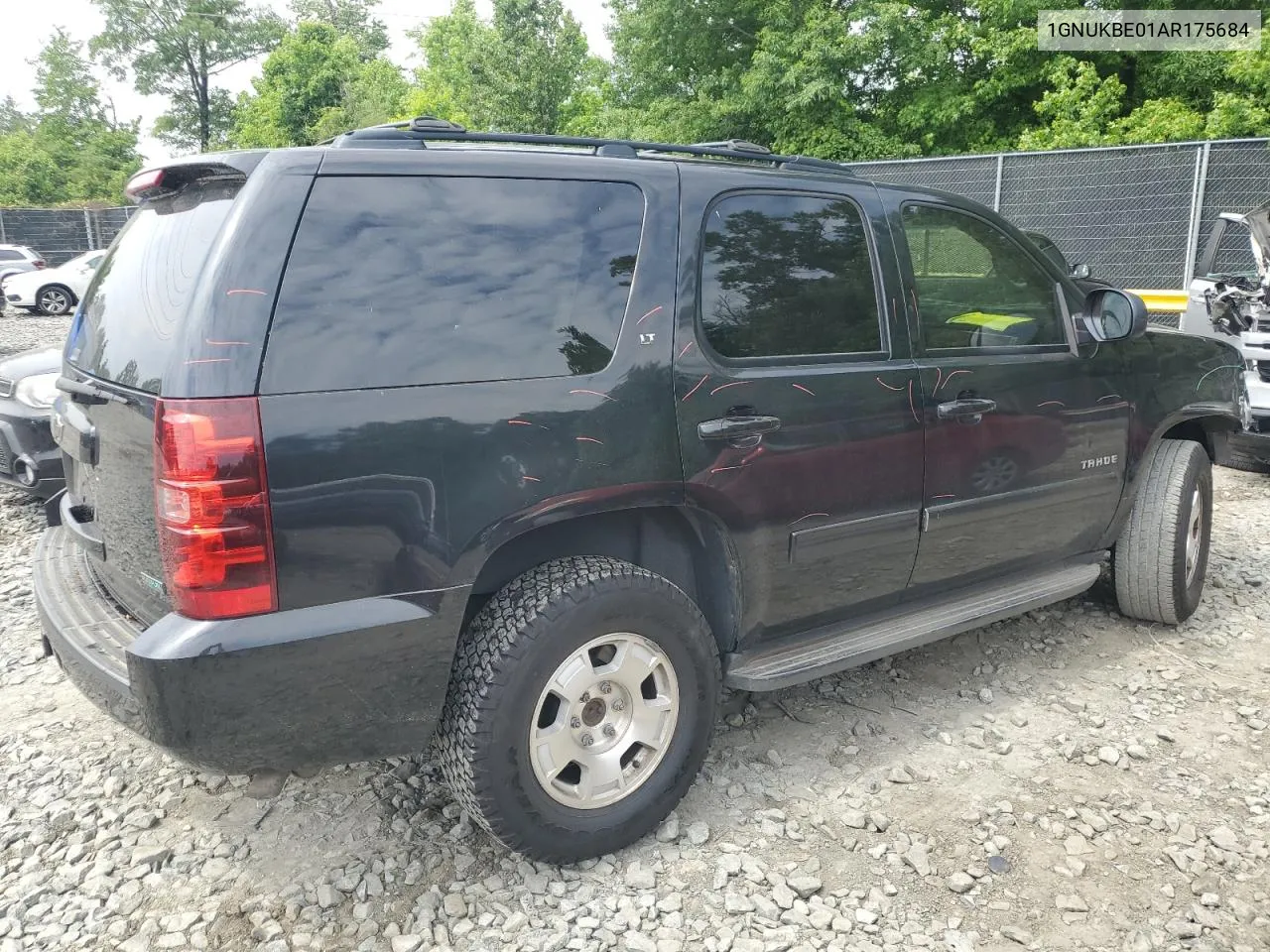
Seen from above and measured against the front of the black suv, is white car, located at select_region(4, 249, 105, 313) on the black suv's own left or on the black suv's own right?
on the black suv's own left

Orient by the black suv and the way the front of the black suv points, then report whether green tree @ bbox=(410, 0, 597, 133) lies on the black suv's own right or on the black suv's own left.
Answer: on the black suv's own left

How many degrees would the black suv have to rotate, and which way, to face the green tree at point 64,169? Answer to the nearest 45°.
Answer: approximately 90° to its left

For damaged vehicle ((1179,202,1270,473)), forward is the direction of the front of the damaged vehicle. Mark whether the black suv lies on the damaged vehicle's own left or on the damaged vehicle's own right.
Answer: on the damaged vehicle's own right

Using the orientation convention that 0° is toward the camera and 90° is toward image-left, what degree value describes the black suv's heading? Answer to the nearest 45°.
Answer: approximately 225°

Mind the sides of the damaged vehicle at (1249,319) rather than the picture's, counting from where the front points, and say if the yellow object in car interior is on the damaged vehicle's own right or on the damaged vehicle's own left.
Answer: on the damaged vehicle's own right

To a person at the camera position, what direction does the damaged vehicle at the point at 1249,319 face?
facing the viewer and to the right of the viewer

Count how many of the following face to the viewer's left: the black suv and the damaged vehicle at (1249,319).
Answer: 0

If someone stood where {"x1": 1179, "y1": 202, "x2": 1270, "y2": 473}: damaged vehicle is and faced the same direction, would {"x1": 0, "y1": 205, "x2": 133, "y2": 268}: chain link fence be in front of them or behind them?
behind

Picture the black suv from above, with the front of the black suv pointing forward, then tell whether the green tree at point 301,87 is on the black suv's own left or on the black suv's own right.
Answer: on the black suv's own left
